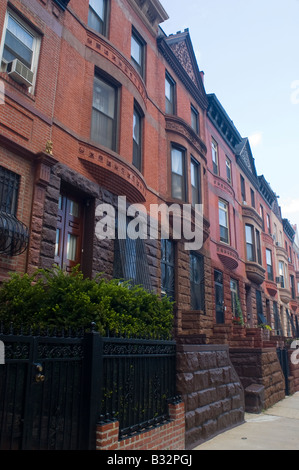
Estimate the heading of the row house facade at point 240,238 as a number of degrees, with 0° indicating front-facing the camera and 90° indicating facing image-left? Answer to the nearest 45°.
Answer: approximately 315°

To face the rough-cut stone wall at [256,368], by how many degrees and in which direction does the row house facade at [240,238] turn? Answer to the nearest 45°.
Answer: approximately 45° to its right

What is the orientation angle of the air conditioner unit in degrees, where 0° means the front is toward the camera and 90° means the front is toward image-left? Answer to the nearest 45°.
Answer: approximately 315°

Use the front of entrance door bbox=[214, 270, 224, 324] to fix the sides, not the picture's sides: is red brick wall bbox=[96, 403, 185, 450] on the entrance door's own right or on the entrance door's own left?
on the entrance door's own right

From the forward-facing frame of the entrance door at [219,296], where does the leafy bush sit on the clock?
The leafy bush is roughly at 2 o'clock from the entrance door.

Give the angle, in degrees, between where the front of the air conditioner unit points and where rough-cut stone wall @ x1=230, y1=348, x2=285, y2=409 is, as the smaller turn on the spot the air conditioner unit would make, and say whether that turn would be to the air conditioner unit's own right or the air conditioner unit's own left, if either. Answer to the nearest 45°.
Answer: approximately 45° to the air conditioner unit's own left

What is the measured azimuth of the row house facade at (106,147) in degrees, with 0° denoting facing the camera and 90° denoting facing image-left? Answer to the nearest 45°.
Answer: approximately 315°
